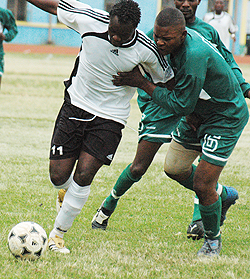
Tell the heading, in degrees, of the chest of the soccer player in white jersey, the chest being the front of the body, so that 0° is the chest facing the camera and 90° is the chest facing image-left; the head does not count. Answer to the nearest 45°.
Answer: approximately 0°

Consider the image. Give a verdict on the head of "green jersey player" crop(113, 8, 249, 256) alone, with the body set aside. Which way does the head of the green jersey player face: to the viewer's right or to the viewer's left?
to the viewer's left

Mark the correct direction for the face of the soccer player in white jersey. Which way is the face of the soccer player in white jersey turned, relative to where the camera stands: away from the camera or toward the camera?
toward the camera

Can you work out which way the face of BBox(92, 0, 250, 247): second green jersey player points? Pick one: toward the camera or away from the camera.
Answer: toward the camera

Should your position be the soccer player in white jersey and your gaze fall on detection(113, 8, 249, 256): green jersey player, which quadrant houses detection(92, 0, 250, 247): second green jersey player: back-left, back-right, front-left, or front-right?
front-left

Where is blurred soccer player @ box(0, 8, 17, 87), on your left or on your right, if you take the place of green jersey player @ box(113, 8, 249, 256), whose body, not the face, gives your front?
on your right

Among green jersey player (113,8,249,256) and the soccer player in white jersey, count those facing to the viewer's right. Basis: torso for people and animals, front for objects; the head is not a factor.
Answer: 0

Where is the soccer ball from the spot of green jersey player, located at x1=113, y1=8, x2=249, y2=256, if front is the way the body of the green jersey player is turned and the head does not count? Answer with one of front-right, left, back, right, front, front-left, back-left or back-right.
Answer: front

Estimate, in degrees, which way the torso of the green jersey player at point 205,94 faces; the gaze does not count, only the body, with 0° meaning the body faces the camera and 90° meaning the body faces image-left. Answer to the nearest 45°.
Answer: approximately 45°
